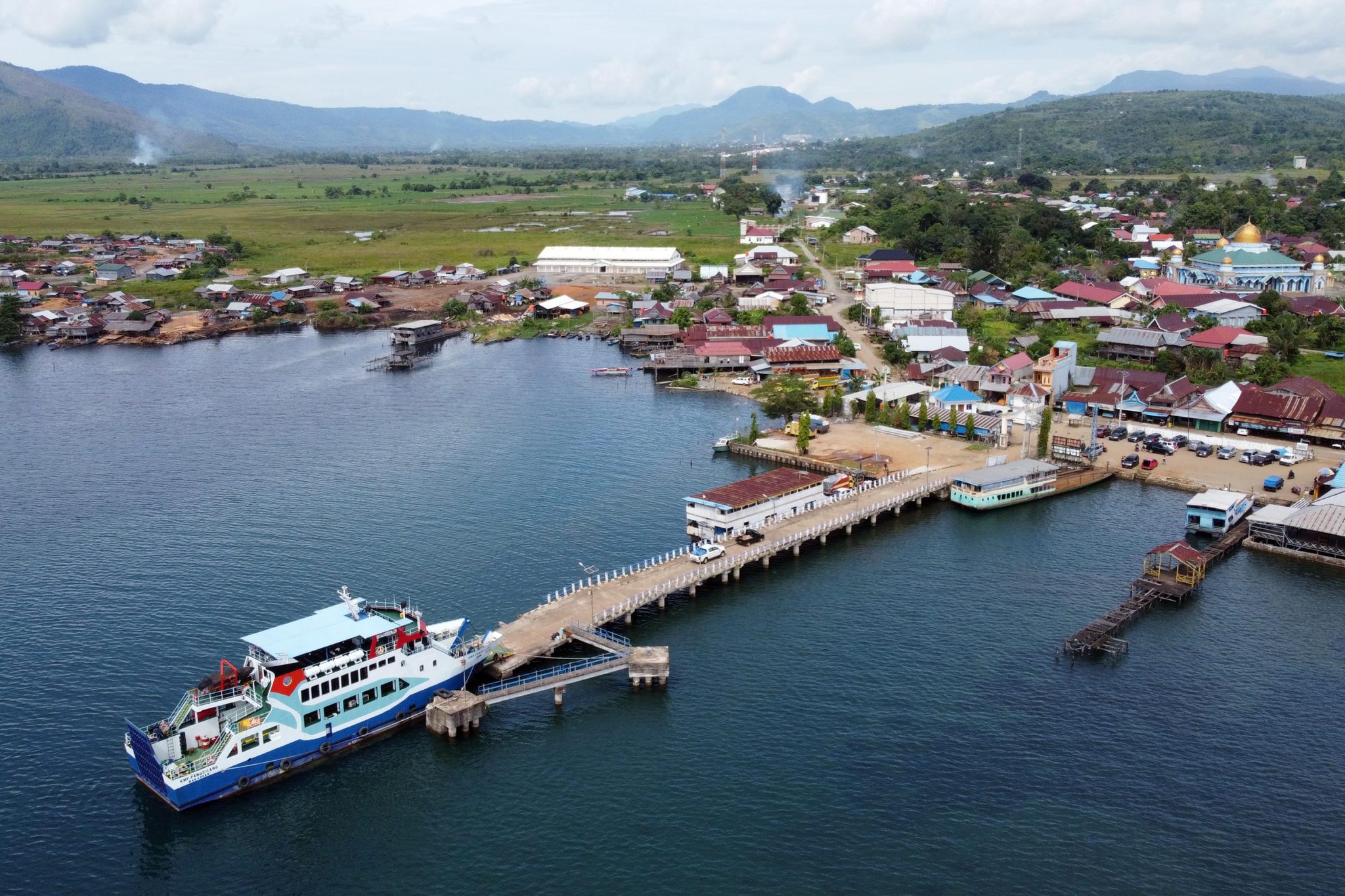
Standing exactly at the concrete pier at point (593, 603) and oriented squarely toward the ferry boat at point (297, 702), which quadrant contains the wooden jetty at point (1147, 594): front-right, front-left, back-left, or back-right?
back-left

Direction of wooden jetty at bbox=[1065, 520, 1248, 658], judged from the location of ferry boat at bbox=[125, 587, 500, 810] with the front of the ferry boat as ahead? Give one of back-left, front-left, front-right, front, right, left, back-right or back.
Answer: front-right

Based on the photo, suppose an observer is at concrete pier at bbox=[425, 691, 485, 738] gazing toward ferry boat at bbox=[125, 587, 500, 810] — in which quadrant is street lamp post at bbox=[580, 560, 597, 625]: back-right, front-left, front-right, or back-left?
back-right

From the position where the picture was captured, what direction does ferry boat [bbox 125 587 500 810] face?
facing away from the viewer and to the right of the viewer

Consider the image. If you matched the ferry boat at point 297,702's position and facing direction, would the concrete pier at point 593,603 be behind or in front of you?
in front

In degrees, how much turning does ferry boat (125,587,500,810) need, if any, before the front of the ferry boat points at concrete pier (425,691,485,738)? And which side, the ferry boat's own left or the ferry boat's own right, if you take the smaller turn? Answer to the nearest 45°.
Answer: approximately 45° to the ferry boat's own right

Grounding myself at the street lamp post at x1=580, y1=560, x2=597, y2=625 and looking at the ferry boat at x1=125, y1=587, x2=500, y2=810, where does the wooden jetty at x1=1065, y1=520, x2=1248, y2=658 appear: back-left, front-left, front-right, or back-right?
back-left

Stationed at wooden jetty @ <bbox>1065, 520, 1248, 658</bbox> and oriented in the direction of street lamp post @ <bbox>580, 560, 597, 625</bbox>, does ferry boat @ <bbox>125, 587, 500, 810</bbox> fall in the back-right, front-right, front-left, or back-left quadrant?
front-left

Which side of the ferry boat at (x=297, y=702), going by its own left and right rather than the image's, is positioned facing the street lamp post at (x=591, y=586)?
front

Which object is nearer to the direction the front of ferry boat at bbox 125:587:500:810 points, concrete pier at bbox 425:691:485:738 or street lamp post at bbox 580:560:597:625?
the street lamp post
